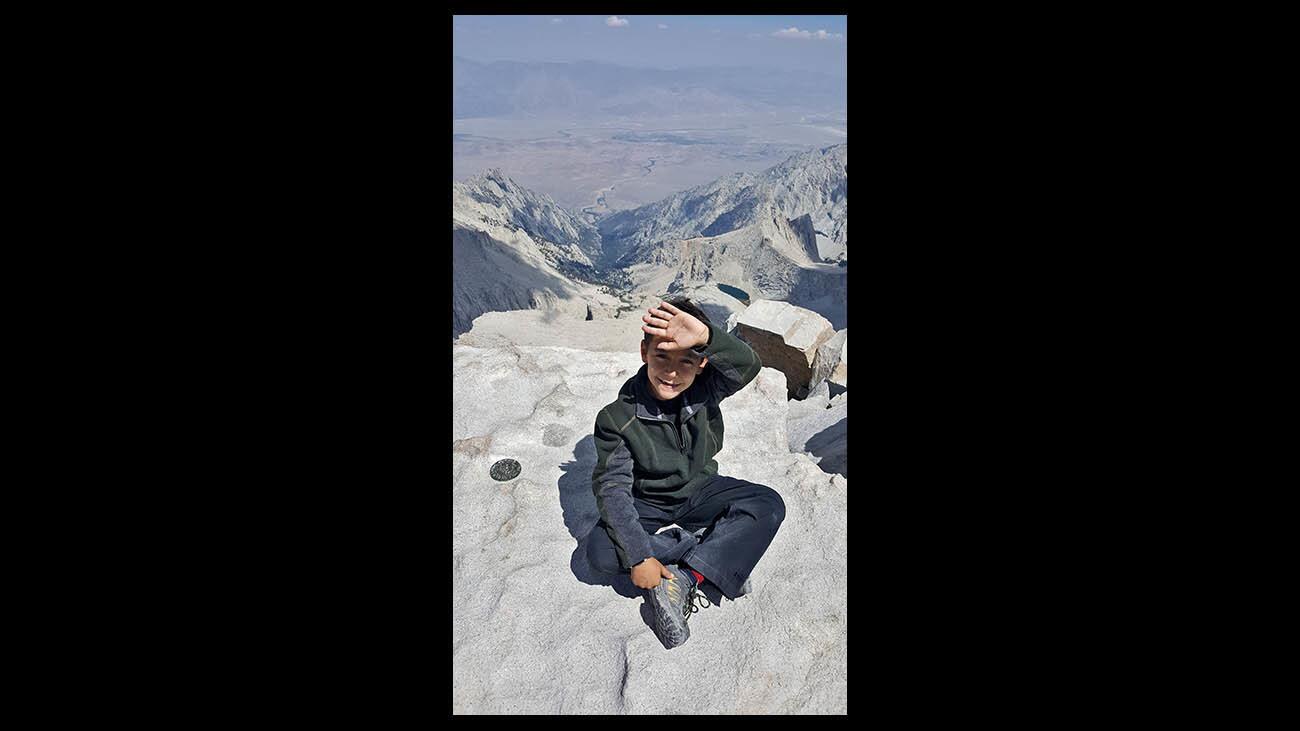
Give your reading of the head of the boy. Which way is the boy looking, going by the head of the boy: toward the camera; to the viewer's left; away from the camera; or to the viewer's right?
toward the camera

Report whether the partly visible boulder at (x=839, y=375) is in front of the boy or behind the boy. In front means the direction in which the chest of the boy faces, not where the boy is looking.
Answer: behind

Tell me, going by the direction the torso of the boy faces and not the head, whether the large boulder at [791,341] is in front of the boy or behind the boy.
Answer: behind

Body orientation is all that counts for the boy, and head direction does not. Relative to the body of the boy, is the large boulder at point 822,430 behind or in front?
behind

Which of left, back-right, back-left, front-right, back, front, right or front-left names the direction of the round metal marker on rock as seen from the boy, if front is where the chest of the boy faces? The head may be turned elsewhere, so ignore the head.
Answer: back-right

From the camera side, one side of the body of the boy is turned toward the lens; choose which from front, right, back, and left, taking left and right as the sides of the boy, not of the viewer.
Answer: front
